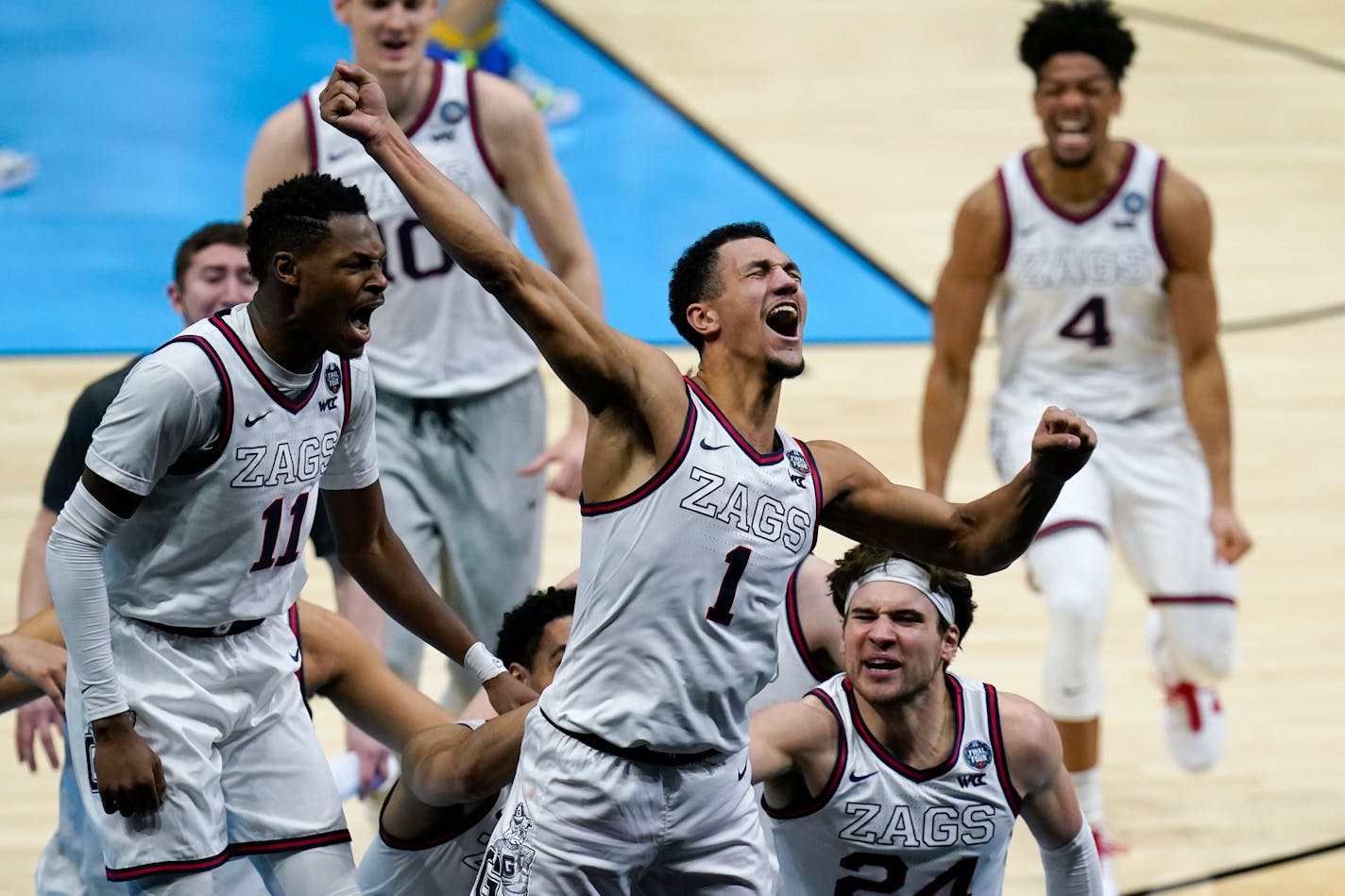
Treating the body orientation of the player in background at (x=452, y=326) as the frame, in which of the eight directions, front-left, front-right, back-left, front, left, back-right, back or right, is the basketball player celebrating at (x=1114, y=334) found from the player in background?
left

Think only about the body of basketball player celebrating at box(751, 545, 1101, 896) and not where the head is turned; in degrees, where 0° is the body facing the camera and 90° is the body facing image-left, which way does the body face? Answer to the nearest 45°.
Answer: approximately 0°

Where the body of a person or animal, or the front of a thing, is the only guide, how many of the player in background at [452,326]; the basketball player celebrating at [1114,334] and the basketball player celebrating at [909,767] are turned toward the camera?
3

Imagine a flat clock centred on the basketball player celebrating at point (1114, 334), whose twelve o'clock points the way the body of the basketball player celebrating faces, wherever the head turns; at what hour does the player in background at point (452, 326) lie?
The player in background is roughly at 2 o'clock from the basketball player celebrating.

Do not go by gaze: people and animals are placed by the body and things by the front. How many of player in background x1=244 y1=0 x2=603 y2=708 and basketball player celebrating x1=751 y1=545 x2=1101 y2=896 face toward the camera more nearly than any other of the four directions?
2

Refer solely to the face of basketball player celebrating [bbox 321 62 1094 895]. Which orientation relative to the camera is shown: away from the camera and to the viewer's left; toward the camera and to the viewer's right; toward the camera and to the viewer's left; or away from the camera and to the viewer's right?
toward the camera and to the viewer's right
